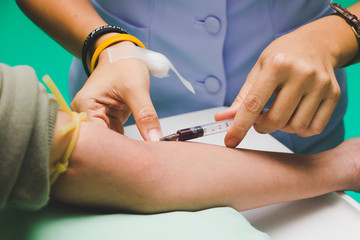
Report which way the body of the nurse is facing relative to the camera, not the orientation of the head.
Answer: toward the camera
